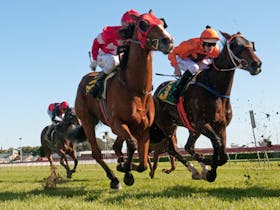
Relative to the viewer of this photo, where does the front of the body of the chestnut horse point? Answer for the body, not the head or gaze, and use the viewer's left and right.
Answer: facing the viewer and to the right of the viewer

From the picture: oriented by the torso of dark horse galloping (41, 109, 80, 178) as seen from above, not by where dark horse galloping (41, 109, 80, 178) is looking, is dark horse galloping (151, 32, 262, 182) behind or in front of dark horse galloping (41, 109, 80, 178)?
in front

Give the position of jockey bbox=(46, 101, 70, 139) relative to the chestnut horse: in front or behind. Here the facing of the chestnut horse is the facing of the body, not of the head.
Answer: behind

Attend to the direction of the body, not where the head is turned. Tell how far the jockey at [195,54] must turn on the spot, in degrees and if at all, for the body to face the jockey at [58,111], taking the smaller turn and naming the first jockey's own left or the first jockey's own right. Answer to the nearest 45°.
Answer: approximately 180°

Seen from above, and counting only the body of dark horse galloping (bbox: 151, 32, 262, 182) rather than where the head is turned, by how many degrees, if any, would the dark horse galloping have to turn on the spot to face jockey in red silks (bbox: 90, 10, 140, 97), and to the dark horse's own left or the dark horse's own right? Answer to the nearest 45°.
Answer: approximately 135° to the dark horse's own right

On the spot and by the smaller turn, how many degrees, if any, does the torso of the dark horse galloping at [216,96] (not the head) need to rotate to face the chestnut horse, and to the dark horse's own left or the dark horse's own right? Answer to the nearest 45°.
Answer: approximately 90° to the dark horse's own right

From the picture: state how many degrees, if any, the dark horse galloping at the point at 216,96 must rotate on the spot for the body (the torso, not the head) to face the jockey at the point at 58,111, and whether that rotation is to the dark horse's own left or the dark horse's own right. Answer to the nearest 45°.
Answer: approximately 180°

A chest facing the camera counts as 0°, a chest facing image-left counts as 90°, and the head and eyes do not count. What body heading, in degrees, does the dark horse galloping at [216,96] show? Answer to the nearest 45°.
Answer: approximately 315°
